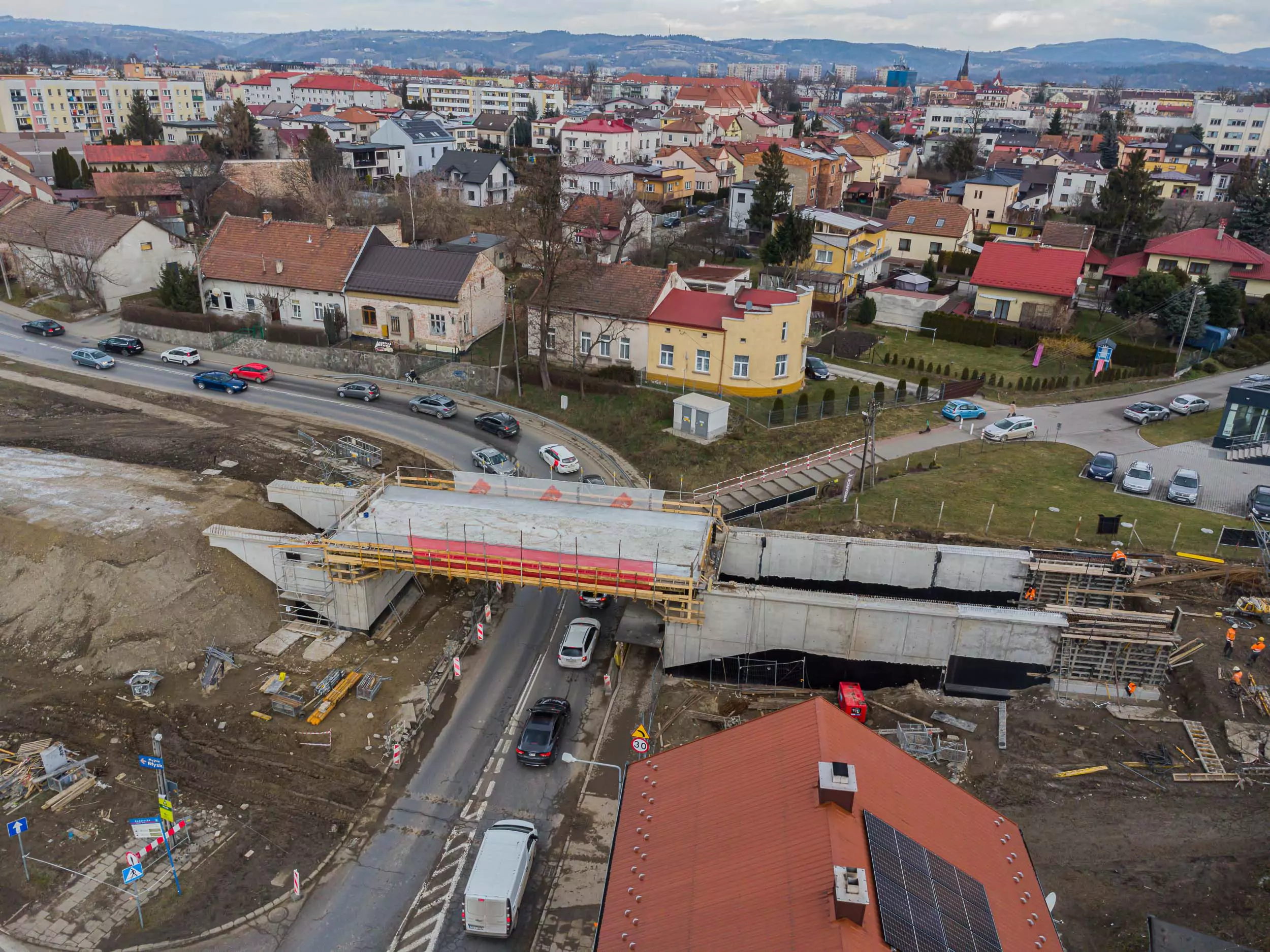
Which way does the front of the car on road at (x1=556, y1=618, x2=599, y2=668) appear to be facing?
away from the camera

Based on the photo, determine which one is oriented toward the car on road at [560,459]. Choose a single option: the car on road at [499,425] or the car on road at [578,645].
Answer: the car on road at [578,645]

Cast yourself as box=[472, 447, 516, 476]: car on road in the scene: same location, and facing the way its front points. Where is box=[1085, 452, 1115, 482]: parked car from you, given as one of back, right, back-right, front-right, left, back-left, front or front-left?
front-left

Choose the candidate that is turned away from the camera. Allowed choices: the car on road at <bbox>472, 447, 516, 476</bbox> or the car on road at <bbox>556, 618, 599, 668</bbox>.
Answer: the car on road at <bbox>556, 618, 599, 668</bbox>

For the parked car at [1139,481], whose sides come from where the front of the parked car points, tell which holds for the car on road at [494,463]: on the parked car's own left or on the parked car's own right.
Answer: on the parked car's own right

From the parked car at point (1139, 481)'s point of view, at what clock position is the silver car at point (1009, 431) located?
The silver car is roughly at 4 o'clock from the parked car.

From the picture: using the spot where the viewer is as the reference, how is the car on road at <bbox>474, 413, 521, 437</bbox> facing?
facing away from the viewer and to the left of the viewer

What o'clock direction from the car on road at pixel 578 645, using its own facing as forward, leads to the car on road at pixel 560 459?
the car on road at pixel 560 459 is roughly at 12 o'clock from the car on road at pixel 578 645.
